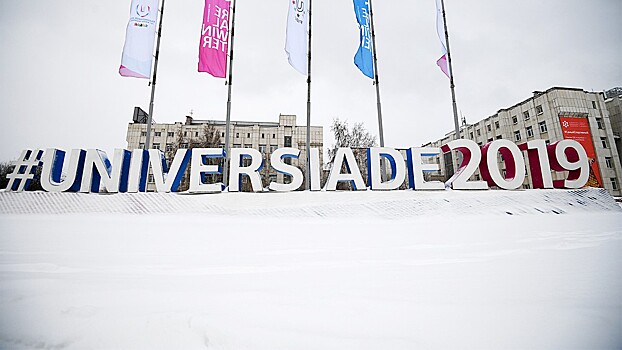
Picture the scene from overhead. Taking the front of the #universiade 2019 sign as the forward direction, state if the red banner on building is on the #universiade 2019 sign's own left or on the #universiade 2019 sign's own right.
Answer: on the #universiade 2019 sign's own left

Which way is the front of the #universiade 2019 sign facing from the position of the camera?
facing the viewer

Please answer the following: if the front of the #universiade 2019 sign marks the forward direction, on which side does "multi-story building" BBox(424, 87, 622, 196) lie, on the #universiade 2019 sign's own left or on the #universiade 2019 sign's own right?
on the #universiade 2019 sign's own left
